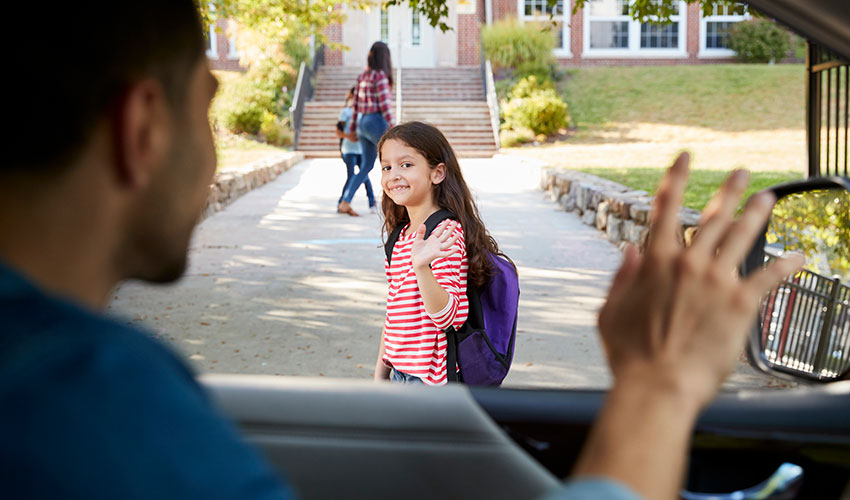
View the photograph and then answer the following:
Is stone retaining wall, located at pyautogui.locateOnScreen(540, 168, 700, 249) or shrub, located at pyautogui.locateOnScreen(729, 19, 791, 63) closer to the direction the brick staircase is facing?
the stone retaining wall

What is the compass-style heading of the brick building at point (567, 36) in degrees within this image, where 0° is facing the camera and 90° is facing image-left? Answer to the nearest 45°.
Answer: approximately 0°

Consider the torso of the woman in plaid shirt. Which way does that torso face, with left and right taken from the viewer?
facing away from the viewer and to the left of the viewer

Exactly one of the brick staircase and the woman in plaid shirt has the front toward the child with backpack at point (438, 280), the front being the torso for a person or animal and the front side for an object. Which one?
the brick staircase

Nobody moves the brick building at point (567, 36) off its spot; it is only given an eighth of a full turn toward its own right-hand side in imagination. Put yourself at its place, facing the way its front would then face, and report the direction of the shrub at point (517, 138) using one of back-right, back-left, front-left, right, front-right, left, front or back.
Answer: front-left

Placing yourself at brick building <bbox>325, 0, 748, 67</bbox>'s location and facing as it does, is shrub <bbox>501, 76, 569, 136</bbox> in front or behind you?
in front

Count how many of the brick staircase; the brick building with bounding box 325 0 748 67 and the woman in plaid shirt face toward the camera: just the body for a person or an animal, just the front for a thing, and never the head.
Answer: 2

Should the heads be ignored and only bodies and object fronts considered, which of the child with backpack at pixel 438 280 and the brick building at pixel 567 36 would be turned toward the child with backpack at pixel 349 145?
the brick building

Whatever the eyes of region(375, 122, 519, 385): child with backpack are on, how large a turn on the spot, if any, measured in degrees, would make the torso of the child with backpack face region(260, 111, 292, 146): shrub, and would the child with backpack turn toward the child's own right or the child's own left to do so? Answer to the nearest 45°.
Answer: approximately 135° to the child's own right

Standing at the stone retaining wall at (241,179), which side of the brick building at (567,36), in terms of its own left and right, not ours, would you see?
front

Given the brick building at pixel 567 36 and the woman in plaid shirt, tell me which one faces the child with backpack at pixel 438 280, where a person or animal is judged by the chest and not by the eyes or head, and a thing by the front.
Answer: the brick building
